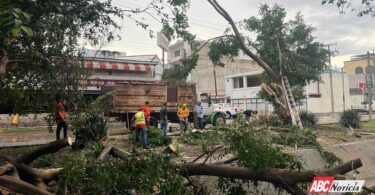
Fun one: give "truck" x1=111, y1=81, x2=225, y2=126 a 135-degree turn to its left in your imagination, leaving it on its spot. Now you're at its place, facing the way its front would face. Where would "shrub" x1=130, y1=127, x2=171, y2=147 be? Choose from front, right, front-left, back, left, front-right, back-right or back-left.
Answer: back-left

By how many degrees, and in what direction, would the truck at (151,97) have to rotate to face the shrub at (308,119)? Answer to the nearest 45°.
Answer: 0° — it already faces it

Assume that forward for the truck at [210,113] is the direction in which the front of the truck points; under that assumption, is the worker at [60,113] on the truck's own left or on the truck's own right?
on the truck's own right

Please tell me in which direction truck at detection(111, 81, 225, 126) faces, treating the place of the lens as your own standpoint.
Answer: facing to the right of the viewer

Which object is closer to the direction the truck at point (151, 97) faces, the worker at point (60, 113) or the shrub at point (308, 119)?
the shrub

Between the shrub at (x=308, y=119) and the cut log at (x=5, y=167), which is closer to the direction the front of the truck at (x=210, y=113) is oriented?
the shrub

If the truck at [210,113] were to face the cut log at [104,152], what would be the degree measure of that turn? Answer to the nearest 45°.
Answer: approximately 90° to its right
